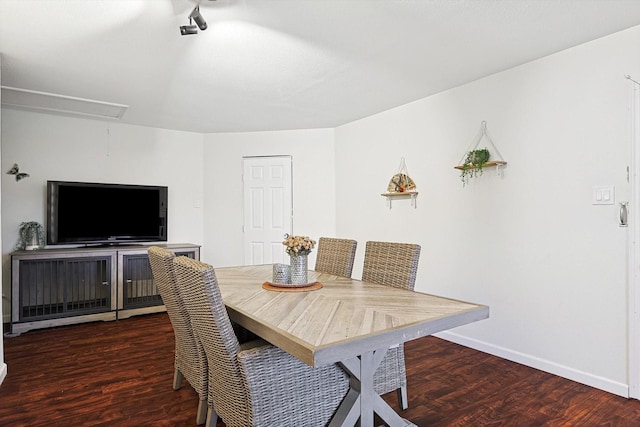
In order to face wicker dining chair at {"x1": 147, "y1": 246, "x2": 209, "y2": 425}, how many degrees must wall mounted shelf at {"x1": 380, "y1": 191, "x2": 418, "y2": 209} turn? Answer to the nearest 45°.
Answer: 0° — it already faces it

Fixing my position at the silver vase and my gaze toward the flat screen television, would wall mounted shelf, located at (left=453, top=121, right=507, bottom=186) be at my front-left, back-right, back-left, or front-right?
back-right

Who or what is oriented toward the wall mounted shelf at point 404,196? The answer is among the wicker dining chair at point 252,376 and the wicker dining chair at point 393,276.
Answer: the wicker dining chair at point 252,376

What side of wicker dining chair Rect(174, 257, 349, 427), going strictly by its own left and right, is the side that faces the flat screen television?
left

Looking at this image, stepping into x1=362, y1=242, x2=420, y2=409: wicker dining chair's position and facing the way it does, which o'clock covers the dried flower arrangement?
The dried flower arrangement is roughly at 1 o'clock from the wicker dining chair.

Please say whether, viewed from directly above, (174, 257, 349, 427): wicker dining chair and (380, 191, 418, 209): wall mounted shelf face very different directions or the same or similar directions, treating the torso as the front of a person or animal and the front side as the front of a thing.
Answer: very different directions

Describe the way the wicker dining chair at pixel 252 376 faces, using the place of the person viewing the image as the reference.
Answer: facing away from the viewer and to the right of the viewer

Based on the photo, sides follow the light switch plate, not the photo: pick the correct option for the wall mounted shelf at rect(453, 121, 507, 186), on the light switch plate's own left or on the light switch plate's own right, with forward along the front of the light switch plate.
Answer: on the light switch plate's own right

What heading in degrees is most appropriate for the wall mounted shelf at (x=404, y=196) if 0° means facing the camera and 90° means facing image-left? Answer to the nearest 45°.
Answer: approximately 45°

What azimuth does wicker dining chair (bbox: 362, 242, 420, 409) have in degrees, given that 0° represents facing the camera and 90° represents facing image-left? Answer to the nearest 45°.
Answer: approximately 45°
